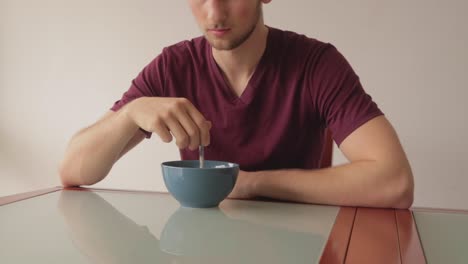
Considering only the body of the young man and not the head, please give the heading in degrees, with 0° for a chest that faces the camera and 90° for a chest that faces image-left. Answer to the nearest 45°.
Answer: approximately 0°
